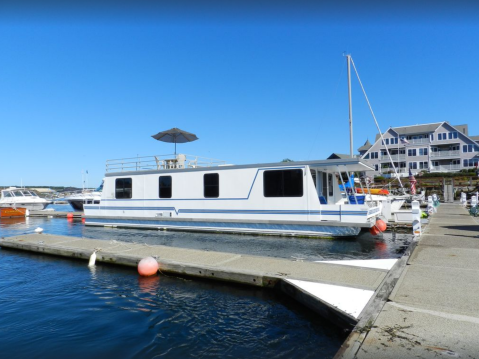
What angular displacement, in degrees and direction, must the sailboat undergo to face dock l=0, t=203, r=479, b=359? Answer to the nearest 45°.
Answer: approximately 90° to its right

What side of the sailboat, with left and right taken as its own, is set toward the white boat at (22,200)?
back

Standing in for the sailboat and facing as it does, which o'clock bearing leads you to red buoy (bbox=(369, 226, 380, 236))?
The red buoy is roughly at 3 o'clock from the sailboat.

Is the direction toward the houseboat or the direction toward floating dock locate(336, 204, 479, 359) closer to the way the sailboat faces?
the floating dock

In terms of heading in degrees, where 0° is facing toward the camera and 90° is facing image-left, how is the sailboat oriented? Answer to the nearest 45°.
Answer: approximately 270°

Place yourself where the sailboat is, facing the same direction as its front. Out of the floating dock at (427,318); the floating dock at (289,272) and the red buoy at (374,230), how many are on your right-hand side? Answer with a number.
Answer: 3

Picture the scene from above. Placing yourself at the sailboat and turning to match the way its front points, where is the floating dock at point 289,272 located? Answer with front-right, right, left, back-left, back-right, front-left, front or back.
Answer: right

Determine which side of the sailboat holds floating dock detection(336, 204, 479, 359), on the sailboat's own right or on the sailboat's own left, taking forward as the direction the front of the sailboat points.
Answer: on the sailboat's own right

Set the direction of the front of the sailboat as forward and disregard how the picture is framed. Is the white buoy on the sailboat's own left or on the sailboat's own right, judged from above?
on the sailboat's own right

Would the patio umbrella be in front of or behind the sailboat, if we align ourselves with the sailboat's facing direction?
behind

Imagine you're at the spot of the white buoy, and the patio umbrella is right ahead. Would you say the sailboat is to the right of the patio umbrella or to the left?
right
